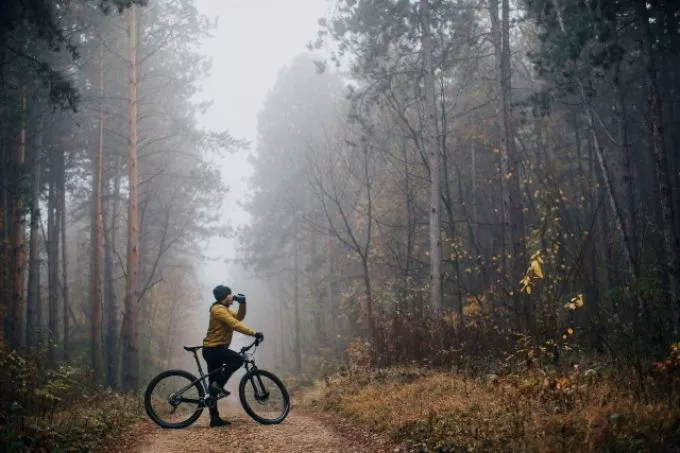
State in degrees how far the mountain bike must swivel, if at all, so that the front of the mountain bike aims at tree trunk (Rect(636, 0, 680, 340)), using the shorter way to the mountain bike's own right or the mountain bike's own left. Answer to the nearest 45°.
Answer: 0° — it already faces it

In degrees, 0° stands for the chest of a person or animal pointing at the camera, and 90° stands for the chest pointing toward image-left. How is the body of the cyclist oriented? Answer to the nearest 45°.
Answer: approximately 270°

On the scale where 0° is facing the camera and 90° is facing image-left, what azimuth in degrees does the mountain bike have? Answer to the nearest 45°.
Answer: approximately 270°

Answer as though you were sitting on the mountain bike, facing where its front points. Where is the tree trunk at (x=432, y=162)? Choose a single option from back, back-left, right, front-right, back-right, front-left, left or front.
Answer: front-left

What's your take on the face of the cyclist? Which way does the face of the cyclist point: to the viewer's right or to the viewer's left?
to the viewer's right

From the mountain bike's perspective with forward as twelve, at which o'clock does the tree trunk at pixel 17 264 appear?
The tree trunk is roughly at 8 o'clock from the mountain bike.

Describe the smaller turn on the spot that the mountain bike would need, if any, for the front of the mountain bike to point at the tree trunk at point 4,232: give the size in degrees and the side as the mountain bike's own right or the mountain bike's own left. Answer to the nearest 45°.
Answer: approximately 135° to the mountain bike's own left

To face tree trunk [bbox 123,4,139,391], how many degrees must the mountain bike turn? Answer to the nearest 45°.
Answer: approximately 90° to its left

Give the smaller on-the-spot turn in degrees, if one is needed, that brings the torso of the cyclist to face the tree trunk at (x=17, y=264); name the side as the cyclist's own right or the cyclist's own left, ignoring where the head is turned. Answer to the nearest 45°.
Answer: approximately 135° to the cyclist's own left
